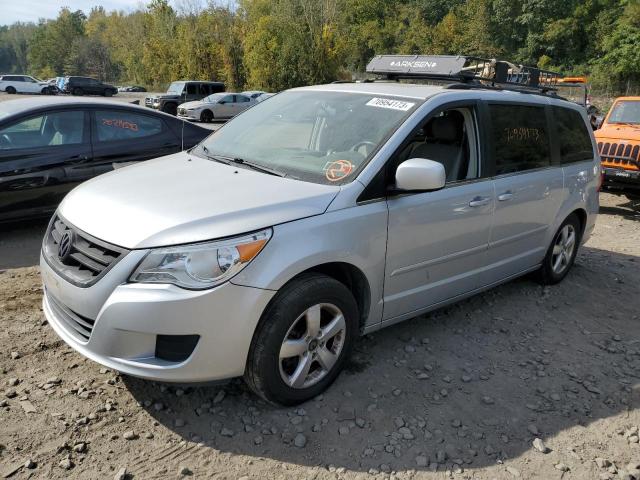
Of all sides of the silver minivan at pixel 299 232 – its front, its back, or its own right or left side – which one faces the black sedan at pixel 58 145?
right

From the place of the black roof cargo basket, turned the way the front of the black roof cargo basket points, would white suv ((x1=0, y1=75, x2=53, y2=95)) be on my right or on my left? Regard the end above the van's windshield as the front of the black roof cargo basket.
on my right

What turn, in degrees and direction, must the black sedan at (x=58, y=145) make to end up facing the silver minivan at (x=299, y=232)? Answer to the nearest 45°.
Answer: approximately 90° to its left

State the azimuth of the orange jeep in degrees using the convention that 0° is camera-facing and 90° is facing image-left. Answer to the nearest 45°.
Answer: approximately 45°

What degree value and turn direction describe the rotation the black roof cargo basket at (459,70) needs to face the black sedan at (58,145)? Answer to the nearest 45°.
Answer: approximately 45° to its right

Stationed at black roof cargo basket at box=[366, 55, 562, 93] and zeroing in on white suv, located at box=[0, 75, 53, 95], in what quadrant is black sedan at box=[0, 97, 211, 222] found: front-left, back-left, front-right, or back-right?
front-left

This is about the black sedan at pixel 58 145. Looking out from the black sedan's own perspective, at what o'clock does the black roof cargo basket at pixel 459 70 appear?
The black roof cargo basket is roughly at 7 o'clock from the black sedan.

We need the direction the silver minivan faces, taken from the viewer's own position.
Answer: facing the viewer and to the left of the viewer

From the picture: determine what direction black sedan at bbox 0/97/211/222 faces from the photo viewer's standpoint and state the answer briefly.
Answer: facing to the left of the viewer
